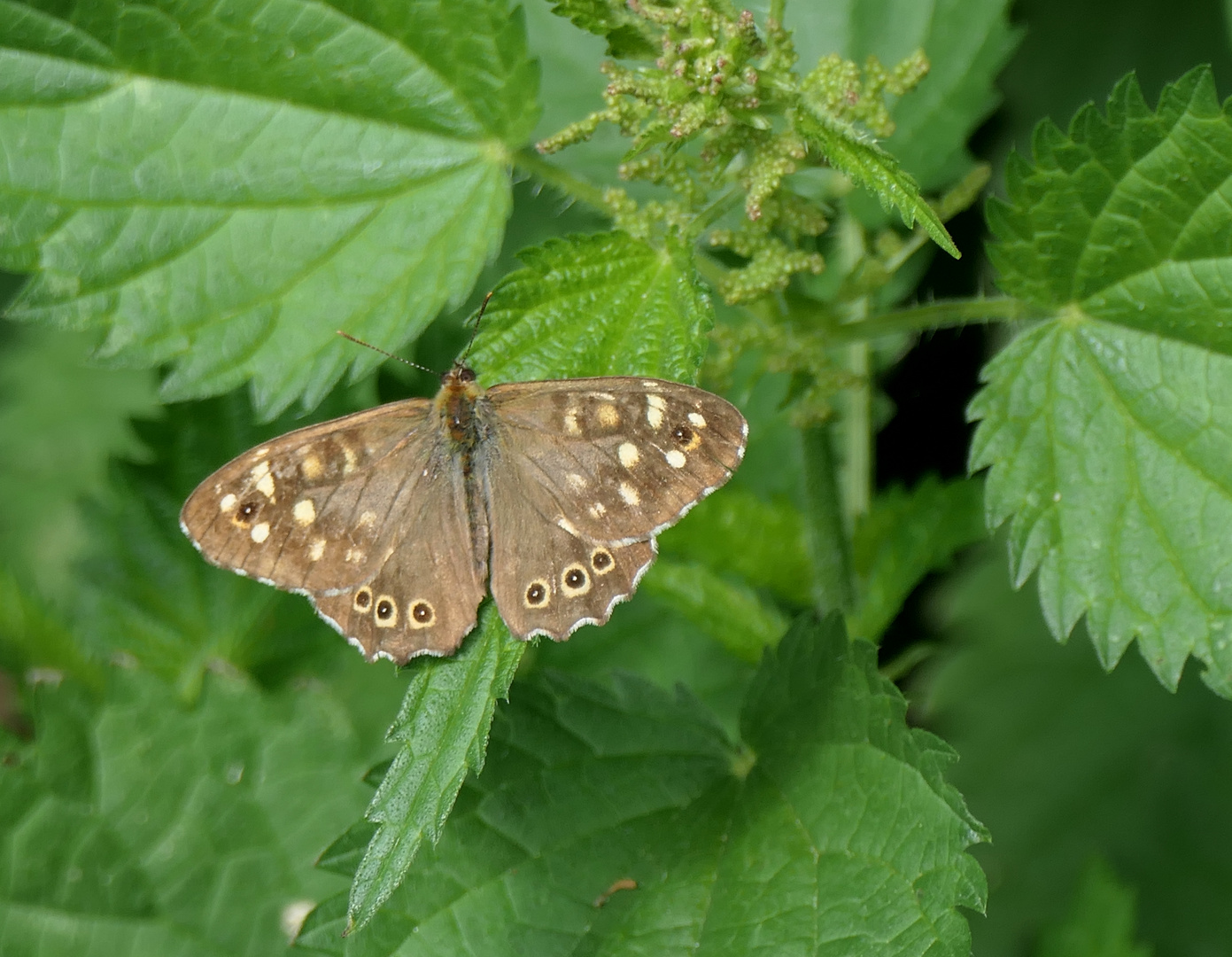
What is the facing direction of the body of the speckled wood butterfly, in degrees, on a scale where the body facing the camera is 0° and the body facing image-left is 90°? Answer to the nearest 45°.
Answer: approximately 180°
